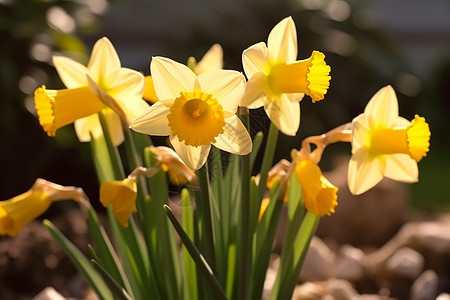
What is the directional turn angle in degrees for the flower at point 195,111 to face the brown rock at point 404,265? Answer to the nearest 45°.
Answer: approximately 135° to its left

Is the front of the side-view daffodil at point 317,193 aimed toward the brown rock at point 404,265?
no

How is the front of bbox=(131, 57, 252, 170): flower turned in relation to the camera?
facing the viewer

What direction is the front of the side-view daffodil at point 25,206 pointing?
to the viewer's left

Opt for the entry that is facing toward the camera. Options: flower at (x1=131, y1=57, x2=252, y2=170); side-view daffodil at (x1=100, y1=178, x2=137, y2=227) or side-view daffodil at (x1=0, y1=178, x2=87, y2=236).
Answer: the flower
